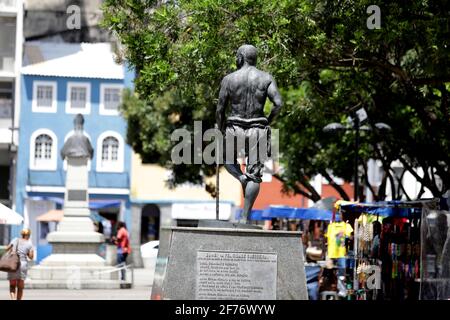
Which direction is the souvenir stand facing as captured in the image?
toward the camera

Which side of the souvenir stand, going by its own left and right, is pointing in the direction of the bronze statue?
front

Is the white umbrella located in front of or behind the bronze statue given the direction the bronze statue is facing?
in front

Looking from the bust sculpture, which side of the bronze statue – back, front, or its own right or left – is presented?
front

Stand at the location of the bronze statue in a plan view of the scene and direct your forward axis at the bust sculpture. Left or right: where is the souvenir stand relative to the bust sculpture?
right

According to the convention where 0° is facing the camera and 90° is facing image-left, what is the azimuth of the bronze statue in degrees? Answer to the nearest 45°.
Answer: approximately 180°

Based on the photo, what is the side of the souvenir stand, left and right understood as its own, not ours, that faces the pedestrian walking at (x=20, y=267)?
right

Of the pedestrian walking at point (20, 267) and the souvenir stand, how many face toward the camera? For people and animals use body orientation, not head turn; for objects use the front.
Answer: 1

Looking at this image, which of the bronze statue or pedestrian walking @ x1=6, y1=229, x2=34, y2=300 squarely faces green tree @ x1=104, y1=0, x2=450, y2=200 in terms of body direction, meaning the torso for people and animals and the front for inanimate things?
the bronze statue
